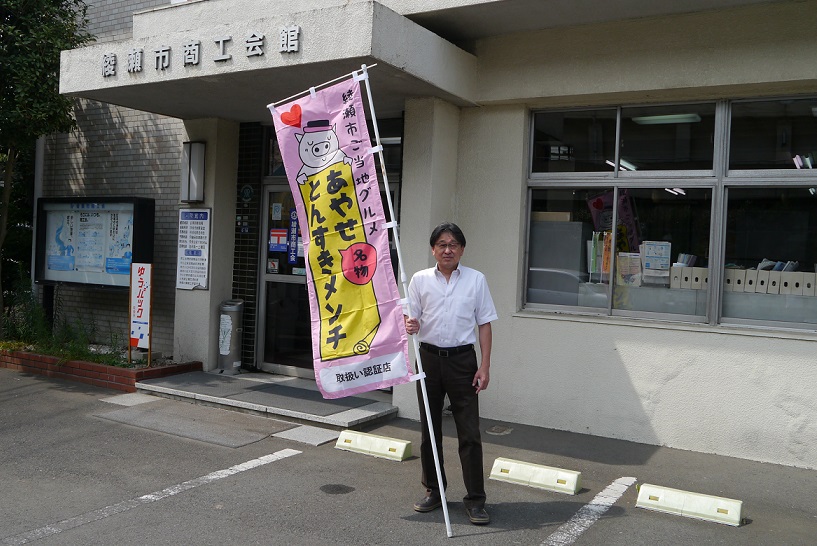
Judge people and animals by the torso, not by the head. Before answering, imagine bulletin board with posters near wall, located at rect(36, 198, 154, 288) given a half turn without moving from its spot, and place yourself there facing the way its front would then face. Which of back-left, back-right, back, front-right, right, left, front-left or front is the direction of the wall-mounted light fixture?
right

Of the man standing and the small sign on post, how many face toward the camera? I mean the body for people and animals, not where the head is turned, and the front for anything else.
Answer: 2

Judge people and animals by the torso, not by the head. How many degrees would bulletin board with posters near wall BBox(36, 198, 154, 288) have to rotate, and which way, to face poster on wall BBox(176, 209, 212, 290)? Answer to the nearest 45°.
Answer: approximately 90° to its left

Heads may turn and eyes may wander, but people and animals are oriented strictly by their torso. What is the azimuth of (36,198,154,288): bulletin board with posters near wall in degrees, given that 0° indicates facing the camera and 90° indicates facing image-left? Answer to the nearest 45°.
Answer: approximately 45°

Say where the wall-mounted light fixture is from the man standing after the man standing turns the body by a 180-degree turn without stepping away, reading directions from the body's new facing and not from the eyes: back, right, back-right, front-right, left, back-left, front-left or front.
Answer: front-left

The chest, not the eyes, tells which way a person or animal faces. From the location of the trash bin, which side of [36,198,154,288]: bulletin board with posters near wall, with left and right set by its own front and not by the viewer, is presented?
left
